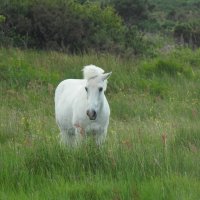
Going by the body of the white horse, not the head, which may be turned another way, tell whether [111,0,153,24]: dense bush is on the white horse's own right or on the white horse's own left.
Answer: on the white horse's own left

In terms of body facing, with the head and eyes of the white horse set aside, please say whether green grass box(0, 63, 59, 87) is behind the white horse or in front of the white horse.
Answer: behind

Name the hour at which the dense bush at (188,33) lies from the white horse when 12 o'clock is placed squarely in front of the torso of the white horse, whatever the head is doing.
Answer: The dense bush is roughly at 8 o'clock from the white horse.

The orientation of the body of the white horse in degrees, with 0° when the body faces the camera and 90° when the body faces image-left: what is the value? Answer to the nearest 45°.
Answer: approximately 315°

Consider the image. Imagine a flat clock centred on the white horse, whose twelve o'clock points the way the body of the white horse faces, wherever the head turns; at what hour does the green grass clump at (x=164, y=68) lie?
The green grass clump is roughly at 8 o'clock from the white horse.

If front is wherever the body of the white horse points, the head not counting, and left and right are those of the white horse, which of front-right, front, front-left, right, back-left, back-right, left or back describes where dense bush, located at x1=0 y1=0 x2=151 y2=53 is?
back-left

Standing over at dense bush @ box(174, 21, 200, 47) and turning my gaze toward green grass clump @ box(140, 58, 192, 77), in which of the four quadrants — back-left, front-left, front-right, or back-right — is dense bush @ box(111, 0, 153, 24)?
back-right
